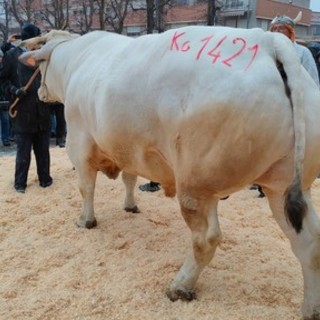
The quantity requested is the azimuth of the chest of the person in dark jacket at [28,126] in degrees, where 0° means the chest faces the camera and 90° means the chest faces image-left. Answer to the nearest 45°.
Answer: approximately 315°

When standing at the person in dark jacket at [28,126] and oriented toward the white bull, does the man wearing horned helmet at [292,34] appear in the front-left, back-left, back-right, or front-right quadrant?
front-left

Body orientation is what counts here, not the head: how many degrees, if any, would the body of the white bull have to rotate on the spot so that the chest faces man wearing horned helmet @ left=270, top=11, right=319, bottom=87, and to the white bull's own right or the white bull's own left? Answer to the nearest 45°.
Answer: approximately 90° to the white bull's own right

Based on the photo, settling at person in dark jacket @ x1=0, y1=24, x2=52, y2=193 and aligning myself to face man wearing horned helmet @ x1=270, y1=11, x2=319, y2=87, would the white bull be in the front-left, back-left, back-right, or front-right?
front-right

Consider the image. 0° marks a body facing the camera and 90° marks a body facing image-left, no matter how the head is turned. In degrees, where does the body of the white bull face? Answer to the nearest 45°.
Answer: approximately 135°

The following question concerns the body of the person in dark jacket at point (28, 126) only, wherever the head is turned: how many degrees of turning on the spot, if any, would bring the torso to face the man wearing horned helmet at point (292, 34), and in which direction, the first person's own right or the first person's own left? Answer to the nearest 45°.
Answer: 0° — they already face them

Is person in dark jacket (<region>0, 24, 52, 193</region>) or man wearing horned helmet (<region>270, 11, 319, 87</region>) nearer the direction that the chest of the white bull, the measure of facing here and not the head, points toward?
the person in dark jacket

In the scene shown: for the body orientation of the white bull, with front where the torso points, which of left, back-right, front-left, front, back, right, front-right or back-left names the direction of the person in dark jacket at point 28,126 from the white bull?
front

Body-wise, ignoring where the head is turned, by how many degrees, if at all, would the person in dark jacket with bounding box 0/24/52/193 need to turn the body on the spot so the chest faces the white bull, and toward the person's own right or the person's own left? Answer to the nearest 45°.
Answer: approximately 45° to the person's own right
